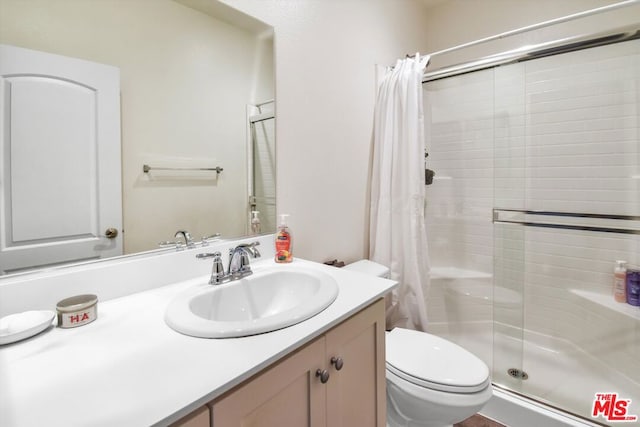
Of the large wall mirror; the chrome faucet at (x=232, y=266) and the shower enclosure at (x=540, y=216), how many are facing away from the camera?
0

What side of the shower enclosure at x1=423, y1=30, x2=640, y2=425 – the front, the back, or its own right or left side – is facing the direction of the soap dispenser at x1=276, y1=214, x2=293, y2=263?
front

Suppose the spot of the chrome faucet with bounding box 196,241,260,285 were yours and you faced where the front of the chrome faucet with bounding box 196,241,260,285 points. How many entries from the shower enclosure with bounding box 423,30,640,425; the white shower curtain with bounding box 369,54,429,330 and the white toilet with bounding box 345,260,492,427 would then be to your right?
0

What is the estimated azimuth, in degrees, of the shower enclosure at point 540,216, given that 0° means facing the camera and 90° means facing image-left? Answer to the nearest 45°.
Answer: approximately 45°

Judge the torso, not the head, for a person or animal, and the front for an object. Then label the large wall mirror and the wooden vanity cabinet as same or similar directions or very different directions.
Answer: same or similar directions

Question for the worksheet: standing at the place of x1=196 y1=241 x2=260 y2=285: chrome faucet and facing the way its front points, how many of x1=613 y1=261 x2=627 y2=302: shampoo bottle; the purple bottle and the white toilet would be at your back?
0

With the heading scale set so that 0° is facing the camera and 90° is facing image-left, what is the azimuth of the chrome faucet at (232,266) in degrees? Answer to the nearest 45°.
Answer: approximately 315°

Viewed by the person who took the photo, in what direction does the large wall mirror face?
facing the viewer and to the right of the viewer

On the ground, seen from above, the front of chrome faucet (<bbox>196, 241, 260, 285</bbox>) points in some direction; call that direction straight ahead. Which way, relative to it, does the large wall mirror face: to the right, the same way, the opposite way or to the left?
the same way

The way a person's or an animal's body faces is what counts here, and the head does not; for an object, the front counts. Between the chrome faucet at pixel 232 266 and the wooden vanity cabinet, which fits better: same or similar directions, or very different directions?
same or similar directions

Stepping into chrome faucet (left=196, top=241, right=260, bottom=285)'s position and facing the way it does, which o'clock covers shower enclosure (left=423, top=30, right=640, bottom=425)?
The shower enclosure is roughly at 10 o'clock from the chrome faucet.

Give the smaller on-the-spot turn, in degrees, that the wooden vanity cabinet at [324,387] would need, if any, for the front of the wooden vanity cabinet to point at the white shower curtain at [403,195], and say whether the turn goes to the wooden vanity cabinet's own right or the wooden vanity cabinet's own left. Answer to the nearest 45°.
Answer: approximately 90° to the wooden vanity cabinet's own left

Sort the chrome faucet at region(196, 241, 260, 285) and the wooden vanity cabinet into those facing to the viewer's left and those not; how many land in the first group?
0

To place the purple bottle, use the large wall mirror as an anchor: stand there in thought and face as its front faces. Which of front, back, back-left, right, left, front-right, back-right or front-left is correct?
front-left
